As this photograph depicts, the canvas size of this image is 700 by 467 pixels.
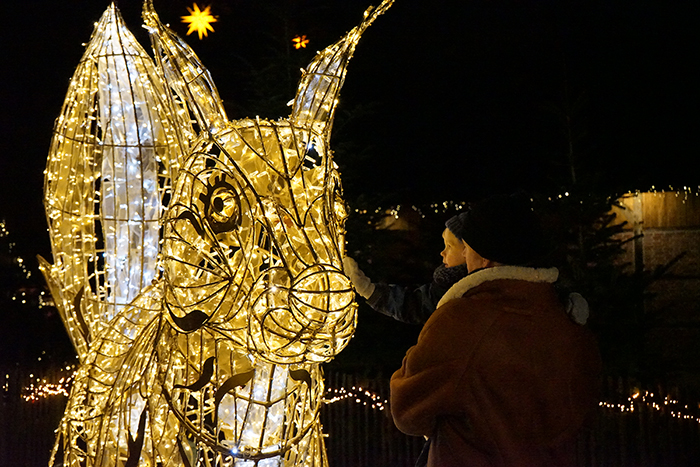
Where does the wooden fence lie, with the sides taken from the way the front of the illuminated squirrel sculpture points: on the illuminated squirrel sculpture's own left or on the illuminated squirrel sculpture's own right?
on the illuminated squirrel sculpture's own left

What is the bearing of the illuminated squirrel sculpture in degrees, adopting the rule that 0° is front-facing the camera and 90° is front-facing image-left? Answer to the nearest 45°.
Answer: approximately 315°

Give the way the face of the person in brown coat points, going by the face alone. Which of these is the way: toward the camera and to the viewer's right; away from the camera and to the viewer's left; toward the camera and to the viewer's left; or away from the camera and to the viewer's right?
away from the camera and to the viewer's left

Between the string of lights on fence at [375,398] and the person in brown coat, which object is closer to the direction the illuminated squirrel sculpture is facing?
the person in brown coat

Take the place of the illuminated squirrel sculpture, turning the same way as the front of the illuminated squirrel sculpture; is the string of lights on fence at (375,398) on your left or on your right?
on your left

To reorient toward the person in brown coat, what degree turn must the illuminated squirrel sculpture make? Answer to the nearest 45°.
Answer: approximately 45° to its left
